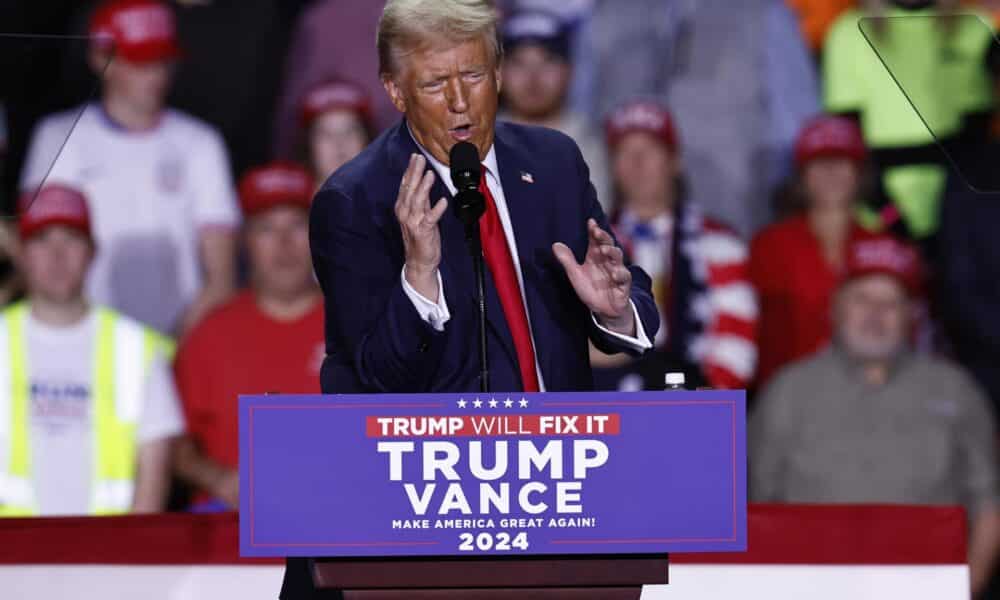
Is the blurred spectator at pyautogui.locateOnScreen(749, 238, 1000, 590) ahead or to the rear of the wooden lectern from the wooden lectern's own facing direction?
to the rear

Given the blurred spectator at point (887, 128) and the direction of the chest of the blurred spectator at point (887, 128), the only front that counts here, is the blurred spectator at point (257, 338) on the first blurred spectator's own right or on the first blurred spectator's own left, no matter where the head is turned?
on the first blurred spectator's own right

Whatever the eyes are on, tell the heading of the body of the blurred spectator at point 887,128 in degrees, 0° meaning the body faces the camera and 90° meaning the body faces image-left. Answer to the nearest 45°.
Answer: approximately 0°

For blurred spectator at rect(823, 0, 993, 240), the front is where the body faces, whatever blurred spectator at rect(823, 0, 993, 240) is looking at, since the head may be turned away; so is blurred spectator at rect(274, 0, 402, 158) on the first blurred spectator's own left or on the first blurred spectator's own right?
on the first blurred spectator's own right

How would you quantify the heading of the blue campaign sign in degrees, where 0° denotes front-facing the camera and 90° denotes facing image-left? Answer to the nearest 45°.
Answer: approximately 0°

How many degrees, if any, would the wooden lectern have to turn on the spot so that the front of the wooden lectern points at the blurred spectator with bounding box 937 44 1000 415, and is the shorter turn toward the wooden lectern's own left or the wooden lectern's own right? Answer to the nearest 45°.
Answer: approximately 135° to the wooden lectern's own left
